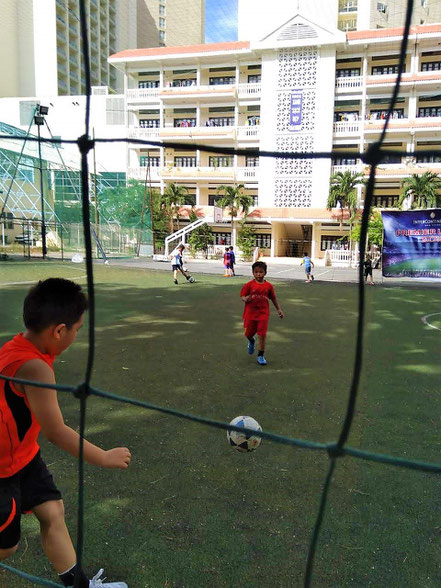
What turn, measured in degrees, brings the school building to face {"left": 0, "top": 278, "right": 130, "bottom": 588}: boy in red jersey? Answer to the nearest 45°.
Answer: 0° — it already faces them

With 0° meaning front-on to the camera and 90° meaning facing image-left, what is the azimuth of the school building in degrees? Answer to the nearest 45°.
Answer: approximately 0°

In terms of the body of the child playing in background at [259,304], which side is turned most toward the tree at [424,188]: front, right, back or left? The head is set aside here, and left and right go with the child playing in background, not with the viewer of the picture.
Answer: back

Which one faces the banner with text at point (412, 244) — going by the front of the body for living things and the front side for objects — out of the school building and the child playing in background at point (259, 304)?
the school building

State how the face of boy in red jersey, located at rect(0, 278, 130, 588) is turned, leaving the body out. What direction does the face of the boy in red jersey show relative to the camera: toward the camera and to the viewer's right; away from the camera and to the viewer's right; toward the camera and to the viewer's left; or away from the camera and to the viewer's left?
away from the camera and to the viewer's right

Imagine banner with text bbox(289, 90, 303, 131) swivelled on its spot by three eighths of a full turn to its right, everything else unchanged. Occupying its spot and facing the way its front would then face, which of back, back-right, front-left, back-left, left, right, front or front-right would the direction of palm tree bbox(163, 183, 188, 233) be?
front-left

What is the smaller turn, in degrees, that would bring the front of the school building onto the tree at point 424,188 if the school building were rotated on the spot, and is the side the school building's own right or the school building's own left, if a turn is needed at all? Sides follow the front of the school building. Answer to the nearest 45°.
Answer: approximately 45° to the school building's own left

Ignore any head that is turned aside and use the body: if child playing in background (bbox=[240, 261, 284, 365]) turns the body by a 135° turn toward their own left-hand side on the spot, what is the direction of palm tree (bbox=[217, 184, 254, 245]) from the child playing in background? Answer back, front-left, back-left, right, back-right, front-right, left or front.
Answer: front-left
